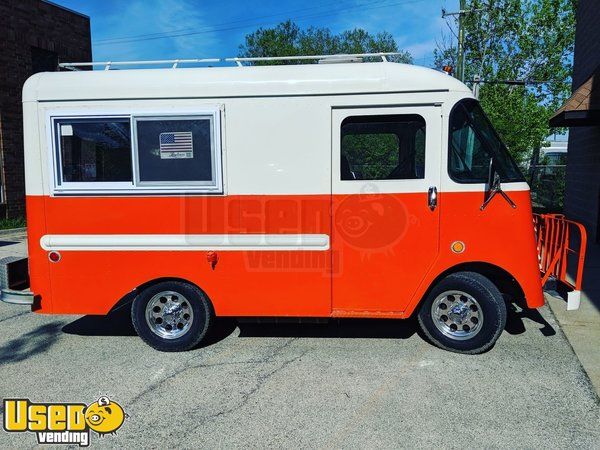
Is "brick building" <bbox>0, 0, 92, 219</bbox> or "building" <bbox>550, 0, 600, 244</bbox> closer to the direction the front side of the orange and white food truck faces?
the building

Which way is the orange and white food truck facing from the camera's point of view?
to the viewer's right

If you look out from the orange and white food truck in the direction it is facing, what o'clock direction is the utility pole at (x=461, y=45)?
The utility pole is roughly at 10 o'clock from the orange and white food truck.

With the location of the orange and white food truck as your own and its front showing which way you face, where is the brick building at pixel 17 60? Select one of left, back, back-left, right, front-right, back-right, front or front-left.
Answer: back-left

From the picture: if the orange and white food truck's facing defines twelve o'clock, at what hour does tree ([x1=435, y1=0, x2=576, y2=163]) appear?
The tree is roughly at 10 o'clock from the orange and white food truck.

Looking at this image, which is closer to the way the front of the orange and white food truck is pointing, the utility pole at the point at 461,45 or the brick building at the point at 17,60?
the utility pole
